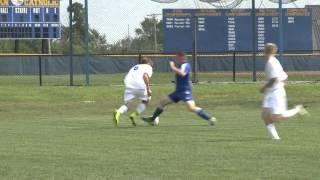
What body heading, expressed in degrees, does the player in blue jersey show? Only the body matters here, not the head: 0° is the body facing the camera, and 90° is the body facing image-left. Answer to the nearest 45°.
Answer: approximately 90°

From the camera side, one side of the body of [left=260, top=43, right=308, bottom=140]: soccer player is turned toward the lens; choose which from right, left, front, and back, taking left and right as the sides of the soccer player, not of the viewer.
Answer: left

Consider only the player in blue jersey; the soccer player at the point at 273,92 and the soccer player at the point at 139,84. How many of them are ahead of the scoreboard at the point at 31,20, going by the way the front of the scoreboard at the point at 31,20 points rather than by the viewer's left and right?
3

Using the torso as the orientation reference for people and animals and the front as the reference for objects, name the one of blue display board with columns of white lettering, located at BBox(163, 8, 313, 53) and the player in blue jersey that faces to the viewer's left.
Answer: the player in blue jersey

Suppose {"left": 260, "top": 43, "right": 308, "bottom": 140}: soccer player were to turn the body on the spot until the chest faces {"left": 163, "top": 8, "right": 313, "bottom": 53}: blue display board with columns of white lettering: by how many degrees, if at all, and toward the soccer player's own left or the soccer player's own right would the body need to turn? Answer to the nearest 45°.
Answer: approximately 90° to the soccer player's own right

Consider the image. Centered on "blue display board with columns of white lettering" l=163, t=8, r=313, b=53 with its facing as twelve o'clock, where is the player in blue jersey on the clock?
The player in blue jersey is roughly at 12 o'clock from the blue display board with columns of white lettering.

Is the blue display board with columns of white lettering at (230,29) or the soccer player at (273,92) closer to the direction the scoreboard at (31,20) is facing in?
the soccer player

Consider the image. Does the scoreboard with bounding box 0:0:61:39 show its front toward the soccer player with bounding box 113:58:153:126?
yes

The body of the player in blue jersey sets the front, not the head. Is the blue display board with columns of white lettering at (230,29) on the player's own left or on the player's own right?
on the player's own right

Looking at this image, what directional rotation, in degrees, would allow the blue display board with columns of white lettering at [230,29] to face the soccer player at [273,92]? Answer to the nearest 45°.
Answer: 0° — it already faces them
